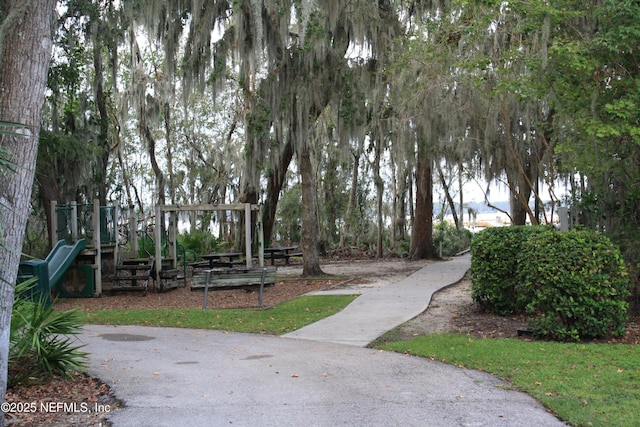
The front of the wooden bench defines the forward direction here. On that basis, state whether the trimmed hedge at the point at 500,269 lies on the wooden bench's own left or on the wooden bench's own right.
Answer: on the wooden bench's own right

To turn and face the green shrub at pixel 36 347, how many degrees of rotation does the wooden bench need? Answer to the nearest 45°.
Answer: approximately 180°

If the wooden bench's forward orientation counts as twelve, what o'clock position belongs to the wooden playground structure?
The wooden playground structure is roughly at 11 o'clock from the wooden bench.

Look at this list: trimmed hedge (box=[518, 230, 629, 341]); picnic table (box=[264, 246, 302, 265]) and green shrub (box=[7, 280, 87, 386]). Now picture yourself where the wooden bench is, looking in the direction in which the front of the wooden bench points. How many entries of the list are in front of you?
1

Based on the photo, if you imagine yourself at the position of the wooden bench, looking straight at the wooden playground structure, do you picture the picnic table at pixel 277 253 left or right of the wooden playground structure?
right

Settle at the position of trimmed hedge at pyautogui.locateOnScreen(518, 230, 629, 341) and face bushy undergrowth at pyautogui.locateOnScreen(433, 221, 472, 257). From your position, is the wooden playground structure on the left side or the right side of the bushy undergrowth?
left

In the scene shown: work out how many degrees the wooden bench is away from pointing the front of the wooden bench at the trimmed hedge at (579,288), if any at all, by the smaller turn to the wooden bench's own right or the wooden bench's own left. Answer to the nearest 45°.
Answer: approximately 135° to the wooden bench's own right

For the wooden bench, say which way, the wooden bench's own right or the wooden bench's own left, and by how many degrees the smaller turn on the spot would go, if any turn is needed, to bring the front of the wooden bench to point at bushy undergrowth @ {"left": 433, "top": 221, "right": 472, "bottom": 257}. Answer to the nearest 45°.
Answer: approximately 45° to the wooden bench's own right

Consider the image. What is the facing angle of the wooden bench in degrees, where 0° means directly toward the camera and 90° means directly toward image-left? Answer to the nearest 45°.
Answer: approximately 180°

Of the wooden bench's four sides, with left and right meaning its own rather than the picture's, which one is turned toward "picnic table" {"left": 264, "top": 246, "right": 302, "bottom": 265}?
front
